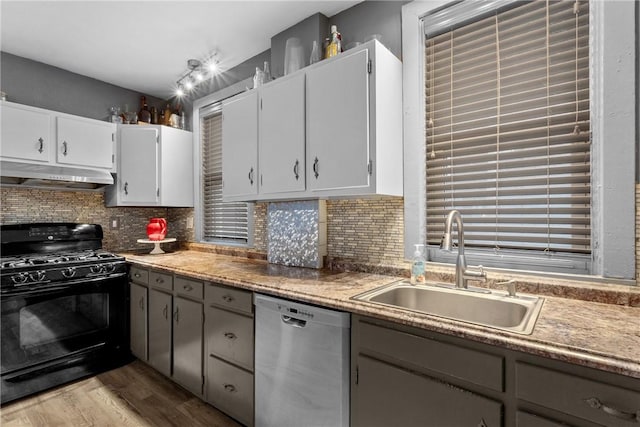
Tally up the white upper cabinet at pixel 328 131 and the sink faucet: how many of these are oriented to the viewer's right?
0

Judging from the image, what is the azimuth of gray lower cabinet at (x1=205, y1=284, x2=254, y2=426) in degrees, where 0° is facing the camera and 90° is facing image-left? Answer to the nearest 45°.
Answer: approximately 45°

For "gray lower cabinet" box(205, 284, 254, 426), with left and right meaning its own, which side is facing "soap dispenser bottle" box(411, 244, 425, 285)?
left

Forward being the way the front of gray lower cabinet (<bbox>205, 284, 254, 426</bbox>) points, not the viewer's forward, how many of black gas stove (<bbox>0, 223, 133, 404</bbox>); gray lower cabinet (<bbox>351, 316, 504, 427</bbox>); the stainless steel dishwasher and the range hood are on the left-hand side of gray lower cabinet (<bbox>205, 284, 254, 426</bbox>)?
2

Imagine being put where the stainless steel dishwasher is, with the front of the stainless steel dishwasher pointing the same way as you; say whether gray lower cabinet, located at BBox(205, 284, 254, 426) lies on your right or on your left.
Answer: on your right

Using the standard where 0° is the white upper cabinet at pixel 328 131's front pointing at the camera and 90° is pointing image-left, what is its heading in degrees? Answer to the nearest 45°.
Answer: approximately 45°

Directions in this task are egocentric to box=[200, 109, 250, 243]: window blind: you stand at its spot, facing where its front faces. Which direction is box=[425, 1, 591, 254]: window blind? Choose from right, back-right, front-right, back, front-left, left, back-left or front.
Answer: left

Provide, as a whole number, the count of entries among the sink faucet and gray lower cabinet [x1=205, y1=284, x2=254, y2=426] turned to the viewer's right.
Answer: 0

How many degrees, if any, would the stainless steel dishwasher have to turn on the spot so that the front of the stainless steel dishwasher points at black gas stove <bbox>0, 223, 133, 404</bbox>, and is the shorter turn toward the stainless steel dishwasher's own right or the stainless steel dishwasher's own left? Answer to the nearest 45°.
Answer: approximately 90° to the stainless steel dishwasher's own right

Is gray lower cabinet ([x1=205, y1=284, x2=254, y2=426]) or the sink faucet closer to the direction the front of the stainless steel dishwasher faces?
the gray lower cabinet

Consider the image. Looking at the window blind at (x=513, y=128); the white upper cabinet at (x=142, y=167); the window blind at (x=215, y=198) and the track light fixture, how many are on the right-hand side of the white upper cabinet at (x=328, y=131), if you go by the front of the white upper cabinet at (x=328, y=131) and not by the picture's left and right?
3

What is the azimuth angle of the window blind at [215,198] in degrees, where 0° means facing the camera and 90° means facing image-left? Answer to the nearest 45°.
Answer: approximately 45°
